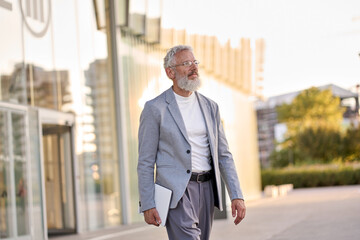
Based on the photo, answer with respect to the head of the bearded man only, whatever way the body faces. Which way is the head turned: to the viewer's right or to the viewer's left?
to the viewer's right

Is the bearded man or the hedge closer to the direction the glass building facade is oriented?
the bearded man

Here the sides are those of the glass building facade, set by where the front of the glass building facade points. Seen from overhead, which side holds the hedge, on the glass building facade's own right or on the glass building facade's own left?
on the glass building facade's own left

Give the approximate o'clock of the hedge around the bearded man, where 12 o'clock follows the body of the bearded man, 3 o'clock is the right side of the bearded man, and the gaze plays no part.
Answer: The hedge is roughly at 8 o'clock from the bearded man.

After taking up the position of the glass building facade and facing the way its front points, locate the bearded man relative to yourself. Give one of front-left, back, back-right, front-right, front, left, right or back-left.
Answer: front-right

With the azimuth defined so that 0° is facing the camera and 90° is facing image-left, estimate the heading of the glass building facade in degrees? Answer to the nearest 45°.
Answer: approximately 315°
